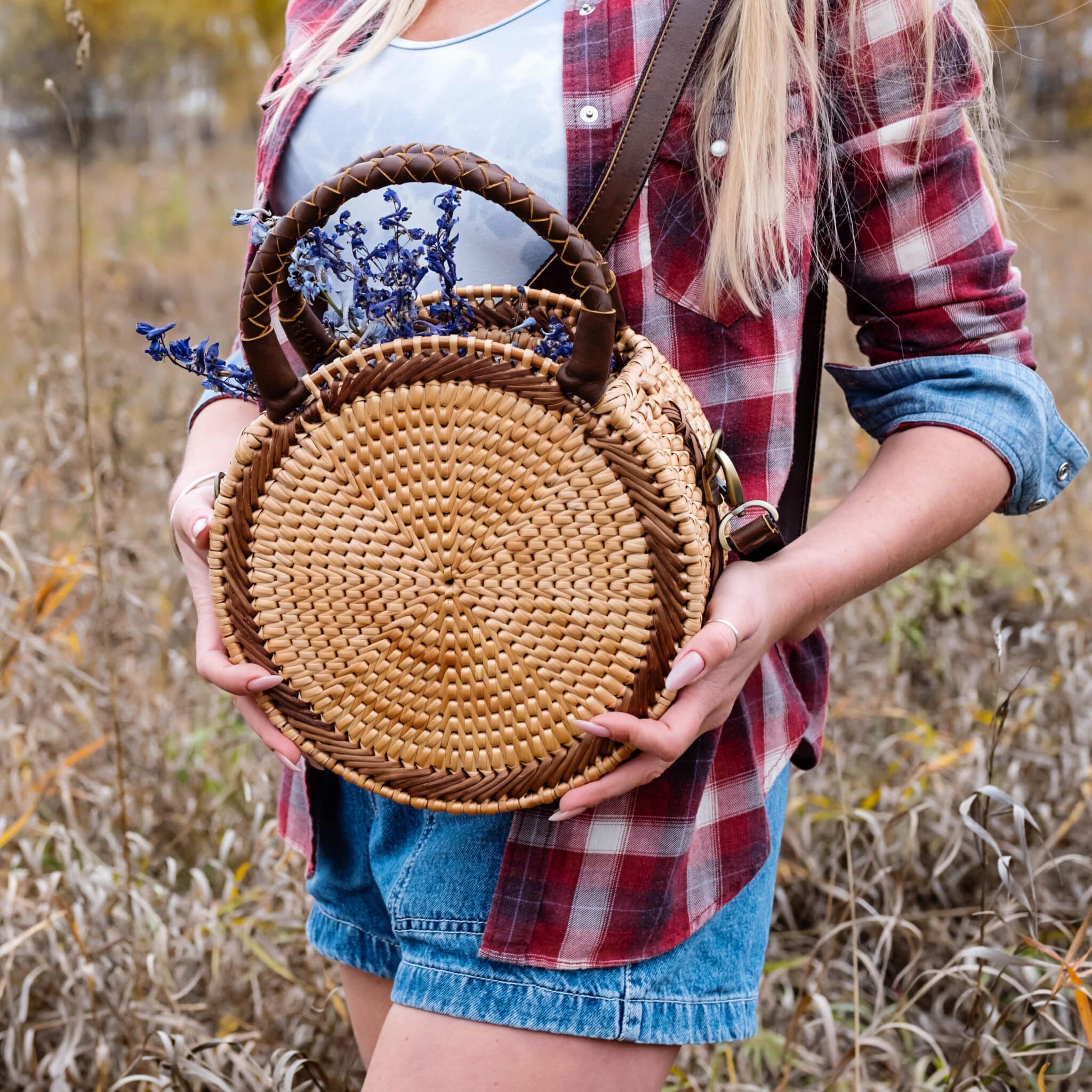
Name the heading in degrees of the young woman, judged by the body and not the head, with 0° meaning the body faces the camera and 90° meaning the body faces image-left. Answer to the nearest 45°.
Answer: approximately 45°
